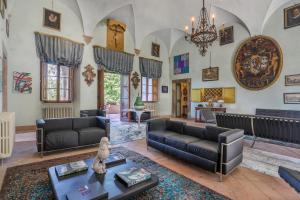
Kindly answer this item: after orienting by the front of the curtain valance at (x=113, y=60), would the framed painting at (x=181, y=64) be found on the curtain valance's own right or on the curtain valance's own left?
on the curtain valance's own left

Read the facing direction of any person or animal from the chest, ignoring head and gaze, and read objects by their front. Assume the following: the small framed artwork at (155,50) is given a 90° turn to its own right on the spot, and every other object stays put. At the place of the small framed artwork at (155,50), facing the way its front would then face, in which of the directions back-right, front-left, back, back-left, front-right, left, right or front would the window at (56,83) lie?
front

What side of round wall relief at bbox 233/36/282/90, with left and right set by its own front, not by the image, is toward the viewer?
front

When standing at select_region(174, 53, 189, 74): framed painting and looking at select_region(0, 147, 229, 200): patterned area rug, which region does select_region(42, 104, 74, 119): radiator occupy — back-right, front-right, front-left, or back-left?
front-right

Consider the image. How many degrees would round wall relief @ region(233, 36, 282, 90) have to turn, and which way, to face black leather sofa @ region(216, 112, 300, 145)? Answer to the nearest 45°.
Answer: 0° — it already faces it

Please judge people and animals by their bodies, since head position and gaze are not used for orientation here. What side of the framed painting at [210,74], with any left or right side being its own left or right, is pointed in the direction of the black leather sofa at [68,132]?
front

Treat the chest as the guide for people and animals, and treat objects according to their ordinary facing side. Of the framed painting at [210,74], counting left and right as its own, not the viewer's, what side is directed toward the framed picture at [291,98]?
left

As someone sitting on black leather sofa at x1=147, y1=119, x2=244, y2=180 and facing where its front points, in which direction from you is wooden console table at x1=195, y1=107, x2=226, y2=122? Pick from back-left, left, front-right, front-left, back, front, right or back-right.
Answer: back-right

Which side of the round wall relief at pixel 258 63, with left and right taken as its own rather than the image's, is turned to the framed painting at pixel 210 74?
right

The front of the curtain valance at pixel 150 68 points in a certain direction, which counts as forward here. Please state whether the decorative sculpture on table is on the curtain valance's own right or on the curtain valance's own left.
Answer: on the curtain valance's own right

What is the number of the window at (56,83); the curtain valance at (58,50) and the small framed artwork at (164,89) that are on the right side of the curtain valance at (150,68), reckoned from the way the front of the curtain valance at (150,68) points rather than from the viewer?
2

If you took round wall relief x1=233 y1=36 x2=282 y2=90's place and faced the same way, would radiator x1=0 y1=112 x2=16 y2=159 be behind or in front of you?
in front

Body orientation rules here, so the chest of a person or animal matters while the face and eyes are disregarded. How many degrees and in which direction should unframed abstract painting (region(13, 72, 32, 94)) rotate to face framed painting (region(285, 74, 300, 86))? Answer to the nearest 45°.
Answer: approximately 45° to its left

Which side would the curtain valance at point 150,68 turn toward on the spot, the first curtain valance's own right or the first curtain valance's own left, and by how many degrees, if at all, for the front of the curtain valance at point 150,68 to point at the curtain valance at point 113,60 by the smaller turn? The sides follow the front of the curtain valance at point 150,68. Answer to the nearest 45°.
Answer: approximately 90° to the first curtain valance's own right

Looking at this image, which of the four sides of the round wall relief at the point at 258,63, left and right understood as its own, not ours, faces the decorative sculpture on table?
front

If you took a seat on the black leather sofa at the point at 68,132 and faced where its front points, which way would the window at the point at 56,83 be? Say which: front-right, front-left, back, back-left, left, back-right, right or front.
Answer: back-left

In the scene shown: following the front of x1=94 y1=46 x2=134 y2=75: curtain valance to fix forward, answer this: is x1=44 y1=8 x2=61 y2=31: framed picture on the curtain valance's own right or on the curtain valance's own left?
on the curtain valance's own right

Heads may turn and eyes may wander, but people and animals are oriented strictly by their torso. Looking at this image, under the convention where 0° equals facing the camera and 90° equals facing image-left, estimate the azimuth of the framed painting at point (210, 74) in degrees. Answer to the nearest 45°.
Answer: approximately 45°
